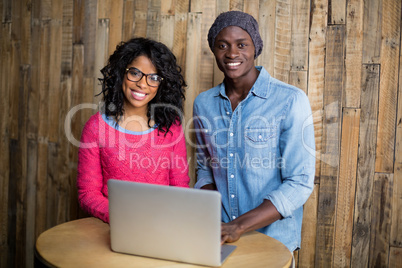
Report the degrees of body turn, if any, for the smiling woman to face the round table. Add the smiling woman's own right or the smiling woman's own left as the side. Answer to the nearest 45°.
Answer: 0° — they already face it

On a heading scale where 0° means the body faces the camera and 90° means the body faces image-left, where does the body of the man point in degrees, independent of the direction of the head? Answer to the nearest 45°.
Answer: approximately 45°

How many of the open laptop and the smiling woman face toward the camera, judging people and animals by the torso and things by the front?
1

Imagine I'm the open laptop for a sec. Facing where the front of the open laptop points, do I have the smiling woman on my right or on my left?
on my left

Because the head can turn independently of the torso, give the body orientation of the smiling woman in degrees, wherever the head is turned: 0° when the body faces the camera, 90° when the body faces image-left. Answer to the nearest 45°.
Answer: approximately 0°

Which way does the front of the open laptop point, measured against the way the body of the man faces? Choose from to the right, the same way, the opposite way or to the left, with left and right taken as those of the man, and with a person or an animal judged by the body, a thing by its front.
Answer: the opposite way

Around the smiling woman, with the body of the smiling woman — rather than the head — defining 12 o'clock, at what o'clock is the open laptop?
The open laptop is roughly at 12 o'clock from the smiling woman.

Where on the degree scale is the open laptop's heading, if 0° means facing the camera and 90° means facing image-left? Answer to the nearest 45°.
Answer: approximately 225°
